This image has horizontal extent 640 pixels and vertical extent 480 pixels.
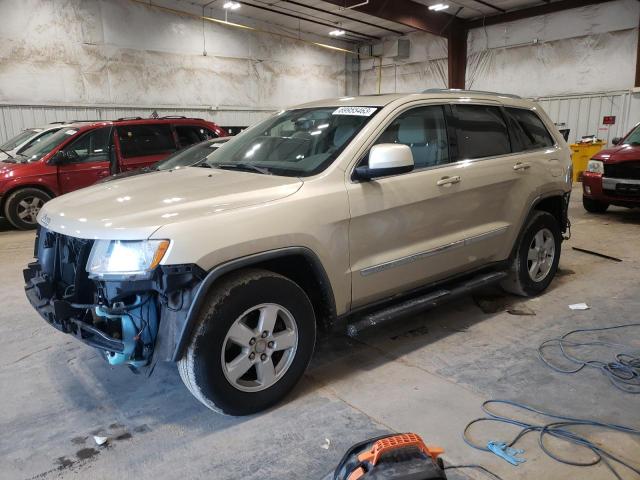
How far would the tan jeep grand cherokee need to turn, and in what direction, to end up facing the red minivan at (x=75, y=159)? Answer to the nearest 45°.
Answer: approximately 90° to its right

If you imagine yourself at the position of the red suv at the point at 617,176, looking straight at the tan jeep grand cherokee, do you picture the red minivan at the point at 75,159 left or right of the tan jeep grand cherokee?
right

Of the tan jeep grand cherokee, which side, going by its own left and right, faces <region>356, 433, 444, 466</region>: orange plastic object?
left

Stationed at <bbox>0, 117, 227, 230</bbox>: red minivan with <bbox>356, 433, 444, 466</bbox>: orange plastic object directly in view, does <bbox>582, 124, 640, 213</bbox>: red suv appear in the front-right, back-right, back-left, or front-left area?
front-left

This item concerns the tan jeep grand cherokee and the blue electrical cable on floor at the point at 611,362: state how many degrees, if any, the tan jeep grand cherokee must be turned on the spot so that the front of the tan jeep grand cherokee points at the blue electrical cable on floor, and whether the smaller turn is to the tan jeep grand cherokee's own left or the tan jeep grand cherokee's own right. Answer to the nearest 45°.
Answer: approximately 135° to the tan jeep grand cherokee's own left

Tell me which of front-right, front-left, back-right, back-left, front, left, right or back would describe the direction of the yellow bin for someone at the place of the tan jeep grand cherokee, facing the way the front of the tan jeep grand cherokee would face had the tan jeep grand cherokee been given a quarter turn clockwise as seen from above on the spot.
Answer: right

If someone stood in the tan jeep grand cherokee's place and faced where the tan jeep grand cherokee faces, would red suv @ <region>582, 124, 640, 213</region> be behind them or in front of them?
behind

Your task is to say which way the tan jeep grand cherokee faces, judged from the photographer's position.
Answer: facing the viewer and to the left of the viewer
